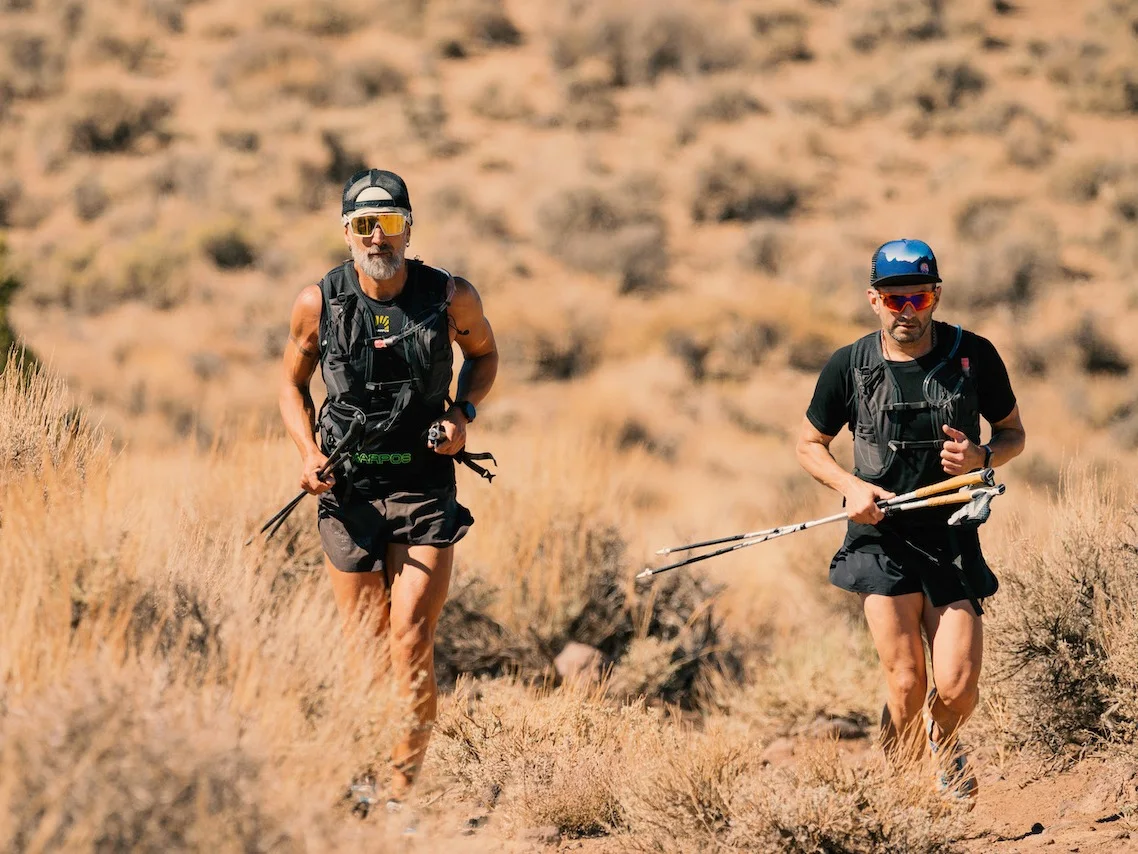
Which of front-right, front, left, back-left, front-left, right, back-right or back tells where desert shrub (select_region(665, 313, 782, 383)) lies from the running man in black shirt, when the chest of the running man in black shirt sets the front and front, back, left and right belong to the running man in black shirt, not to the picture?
back

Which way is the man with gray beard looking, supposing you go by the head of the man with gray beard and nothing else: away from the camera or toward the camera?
toward the camera

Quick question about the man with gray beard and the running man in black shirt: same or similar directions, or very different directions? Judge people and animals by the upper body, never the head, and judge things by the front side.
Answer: same or similar directions

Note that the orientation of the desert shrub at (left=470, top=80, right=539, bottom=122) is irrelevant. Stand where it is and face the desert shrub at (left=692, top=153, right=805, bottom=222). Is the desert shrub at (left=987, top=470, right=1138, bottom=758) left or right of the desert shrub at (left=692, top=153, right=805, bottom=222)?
right

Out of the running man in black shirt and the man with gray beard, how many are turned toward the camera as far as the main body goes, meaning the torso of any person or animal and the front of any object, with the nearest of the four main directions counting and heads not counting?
2

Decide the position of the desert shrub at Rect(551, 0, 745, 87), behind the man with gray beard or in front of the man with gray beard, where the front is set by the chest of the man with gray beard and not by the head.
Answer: behind

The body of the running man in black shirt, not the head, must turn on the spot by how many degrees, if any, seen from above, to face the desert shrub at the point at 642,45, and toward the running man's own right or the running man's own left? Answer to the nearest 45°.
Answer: approximately 180°

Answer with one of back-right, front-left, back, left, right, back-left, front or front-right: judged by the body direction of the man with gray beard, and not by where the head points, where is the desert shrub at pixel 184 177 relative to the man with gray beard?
back

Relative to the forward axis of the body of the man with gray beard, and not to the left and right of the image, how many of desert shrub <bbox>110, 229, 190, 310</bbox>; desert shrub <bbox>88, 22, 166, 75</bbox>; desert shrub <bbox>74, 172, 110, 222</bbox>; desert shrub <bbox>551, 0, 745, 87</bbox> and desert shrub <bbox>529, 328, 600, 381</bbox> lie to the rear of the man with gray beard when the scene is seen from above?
5

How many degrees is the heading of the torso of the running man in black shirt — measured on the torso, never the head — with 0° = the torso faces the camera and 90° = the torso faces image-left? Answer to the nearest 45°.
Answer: approximately 0°

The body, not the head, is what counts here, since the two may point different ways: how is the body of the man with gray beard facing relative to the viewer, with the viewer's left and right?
facing the viewer

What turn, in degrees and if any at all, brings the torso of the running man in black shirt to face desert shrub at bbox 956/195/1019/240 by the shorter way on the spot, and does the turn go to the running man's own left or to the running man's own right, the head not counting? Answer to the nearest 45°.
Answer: approximately 180°

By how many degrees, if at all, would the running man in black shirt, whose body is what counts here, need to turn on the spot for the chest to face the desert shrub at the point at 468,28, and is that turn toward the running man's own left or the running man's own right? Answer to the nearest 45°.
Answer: approximately 180°

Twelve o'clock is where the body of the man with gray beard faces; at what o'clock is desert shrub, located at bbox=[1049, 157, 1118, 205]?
The desert shrub is roughly at 7 o'clock from the man with gray beard.
